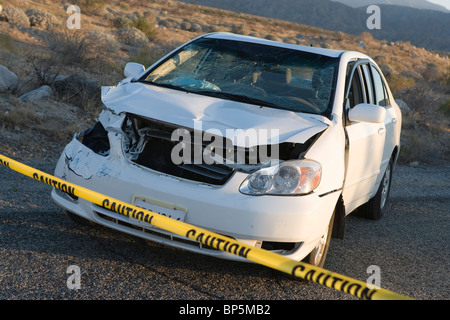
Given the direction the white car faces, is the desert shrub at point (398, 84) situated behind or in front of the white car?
behind

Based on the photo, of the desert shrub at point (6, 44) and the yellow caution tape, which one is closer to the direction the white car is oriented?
the yellow caution tape

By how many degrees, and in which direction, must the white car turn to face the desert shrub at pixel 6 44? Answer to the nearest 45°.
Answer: approximately 90° to its right

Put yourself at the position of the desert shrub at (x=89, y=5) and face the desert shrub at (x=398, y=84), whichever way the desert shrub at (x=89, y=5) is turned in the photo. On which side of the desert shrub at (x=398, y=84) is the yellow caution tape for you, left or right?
right

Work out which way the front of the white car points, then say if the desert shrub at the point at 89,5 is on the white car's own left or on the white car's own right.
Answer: on the white car's own right

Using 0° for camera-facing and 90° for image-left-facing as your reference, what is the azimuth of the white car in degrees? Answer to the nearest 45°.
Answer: approximately 45°

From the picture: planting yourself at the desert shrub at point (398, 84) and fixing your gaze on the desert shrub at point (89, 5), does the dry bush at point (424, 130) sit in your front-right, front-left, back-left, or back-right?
back-left
